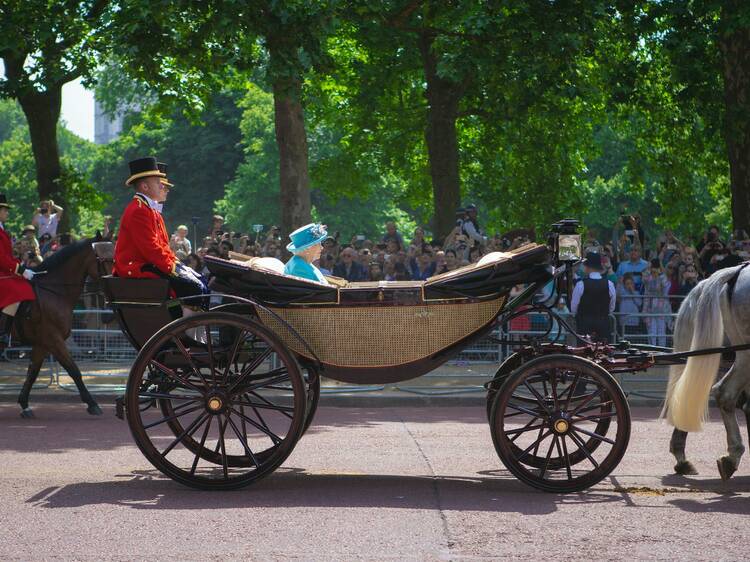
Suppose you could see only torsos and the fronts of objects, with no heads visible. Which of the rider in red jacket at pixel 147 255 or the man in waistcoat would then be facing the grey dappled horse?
the rider in red jacket

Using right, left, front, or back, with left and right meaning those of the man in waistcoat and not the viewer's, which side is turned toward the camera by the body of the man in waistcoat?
back

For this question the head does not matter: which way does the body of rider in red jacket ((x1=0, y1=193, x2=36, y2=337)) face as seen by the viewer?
to the viewer's right

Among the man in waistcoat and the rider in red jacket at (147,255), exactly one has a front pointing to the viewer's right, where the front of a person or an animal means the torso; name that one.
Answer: the rider in red jacket

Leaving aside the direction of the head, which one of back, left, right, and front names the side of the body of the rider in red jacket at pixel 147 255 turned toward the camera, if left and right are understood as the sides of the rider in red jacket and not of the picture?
right

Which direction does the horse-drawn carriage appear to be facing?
to the viewer's right

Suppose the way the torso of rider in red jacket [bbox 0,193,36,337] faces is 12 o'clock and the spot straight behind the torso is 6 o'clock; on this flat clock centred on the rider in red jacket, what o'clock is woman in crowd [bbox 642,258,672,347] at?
The woman in crowd is roughly at 12 o'clock from the rider in red jacket.
